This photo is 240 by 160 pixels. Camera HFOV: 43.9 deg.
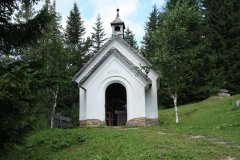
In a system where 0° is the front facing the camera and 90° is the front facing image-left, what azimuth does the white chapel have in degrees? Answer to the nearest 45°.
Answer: approximately 0°
